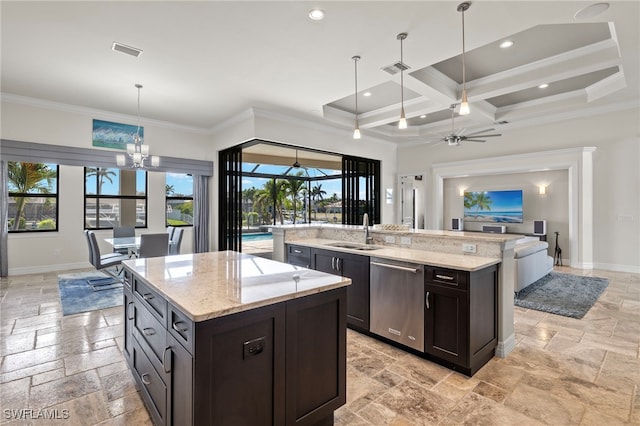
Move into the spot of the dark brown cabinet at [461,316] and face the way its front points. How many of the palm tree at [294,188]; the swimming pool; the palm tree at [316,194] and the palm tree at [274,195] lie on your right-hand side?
4

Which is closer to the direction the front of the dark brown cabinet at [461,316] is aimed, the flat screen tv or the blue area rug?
the blue area rug

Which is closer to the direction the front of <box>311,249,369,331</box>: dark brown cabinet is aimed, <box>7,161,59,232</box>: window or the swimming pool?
the window

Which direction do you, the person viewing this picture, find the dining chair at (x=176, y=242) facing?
facing away from the viewer and to the left of the viewer

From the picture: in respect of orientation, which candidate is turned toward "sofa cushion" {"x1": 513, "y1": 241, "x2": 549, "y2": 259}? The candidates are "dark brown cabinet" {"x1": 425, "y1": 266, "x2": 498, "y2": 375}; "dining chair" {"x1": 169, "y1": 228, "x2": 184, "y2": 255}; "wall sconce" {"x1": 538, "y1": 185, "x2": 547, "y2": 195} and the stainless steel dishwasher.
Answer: the wall sconce

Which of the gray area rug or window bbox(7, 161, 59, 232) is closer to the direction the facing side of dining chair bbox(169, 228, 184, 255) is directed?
the window

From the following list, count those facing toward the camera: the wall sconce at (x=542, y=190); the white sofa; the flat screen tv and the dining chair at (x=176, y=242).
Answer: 2

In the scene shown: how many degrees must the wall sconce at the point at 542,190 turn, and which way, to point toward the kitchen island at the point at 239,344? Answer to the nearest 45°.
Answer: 0° — it already faces it

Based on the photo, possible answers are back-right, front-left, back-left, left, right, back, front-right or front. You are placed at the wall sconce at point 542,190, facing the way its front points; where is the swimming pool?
right

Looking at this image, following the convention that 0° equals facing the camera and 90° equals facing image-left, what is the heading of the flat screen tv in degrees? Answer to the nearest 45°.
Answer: approximately 0°
